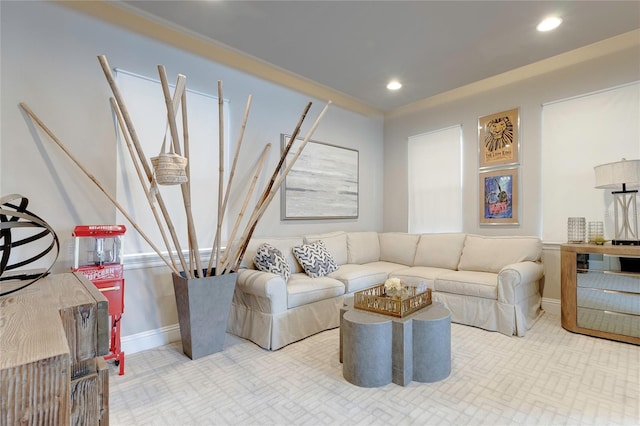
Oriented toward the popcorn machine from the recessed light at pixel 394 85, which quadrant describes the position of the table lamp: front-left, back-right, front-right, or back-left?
back-left

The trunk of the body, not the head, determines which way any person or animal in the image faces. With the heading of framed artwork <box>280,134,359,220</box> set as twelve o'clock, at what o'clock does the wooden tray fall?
The wooden tray is roughly at 1 o'clock from the framed artwork.

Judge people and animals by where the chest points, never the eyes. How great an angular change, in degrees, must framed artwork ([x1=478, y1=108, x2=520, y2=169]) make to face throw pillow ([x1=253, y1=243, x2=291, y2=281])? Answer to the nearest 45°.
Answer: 0° — it already faces it

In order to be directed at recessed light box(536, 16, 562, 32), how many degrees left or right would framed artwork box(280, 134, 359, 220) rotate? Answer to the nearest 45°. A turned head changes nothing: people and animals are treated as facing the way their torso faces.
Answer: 0° — it already faces it

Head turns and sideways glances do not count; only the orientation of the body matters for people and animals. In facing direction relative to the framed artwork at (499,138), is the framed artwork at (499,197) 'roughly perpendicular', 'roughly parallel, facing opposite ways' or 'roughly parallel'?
roughly parallel

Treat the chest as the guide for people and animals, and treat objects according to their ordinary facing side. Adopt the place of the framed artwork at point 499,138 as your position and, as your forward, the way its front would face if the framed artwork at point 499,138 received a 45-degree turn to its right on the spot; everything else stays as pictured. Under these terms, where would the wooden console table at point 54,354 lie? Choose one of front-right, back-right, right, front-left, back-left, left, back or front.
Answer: left

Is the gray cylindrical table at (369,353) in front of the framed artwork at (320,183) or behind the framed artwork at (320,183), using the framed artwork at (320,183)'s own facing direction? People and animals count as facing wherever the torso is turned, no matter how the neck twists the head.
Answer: in front

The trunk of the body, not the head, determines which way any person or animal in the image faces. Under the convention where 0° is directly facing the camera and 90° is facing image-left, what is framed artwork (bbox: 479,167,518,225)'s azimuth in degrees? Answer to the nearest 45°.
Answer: approximately 45°

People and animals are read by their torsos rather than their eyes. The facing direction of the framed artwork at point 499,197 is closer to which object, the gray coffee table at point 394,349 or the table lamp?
the gray coffee table

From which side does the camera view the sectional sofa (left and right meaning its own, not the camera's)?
front

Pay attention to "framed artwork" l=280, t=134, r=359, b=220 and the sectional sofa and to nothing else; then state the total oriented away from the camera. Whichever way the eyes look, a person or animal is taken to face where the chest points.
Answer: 0
